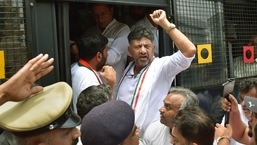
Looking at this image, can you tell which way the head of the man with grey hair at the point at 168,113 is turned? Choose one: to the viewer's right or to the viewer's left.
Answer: to the viewer's left

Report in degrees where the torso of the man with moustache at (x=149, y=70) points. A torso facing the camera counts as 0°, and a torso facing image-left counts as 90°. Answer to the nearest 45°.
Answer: approximately 45°
